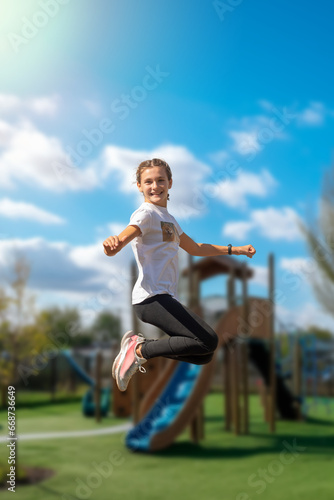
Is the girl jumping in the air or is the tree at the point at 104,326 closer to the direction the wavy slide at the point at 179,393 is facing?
the girl jumping in the air

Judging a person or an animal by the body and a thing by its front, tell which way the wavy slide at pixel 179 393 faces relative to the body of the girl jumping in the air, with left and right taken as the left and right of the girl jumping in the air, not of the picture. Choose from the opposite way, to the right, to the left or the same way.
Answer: to the right

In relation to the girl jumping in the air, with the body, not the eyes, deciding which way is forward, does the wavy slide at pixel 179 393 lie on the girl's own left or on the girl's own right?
on the girl's own left

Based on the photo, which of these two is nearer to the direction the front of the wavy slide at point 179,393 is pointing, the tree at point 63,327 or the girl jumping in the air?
the girl jumping in the air

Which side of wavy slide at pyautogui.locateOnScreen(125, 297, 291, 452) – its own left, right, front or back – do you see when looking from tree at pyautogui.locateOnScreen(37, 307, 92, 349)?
right

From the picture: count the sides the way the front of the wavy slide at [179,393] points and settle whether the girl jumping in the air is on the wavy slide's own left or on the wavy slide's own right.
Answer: on the wavy slide's own left

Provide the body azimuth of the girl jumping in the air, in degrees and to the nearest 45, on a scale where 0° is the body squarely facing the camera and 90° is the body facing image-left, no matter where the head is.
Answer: approximately 315°

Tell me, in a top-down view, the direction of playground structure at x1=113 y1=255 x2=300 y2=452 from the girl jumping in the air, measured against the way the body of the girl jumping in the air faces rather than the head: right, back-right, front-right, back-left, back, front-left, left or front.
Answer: back-left
